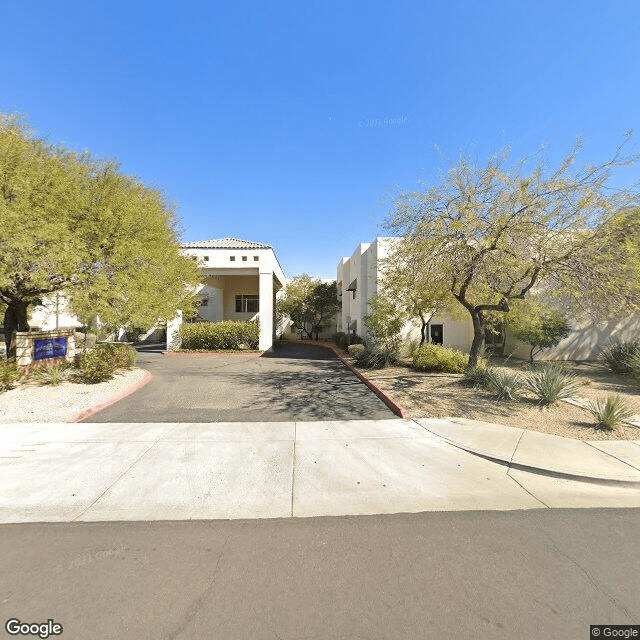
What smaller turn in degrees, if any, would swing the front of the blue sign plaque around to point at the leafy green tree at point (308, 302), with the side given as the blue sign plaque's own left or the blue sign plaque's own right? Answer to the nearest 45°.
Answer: approximately 135° to the blue sign plaque's own left

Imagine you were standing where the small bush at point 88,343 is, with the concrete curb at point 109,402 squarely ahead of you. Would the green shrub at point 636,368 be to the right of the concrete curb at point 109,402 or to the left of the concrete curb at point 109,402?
left

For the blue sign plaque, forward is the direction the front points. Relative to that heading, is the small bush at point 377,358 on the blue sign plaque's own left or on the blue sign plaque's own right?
on the blue sign plaque's own left

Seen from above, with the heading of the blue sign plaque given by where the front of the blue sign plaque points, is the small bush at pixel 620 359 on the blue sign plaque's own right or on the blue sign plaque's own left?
on the blue sign plaque's own left

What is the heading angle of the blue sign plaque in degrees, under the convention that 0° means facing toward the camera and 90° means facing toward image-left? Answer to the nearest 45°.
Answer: approximately 0°

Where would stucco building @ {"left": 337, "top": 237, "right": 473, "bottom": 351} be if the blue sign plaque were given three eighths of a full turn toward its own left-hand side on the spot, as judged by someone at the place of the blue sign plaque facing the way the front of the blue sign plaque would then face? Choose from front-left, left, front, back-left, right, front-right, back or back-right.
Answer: front-right

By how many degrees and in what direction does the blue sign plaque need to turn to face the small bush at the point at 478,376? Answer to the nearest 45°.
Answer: approximately 45° to its left

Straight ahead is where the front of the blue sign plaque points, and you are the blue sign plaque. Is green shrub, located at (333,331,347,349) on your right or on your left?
on your left

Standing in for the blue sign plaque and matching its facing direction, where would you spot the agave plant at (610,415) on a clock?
The agave plant is roughly at 11 o'clock from the blue sign plaque.

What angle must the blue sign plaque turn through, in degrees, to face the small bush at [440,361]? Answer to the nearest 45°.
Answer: approximately 45° to its left

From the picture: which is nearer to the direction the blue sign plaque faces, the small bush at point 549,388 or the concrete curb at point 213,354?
the small bush
